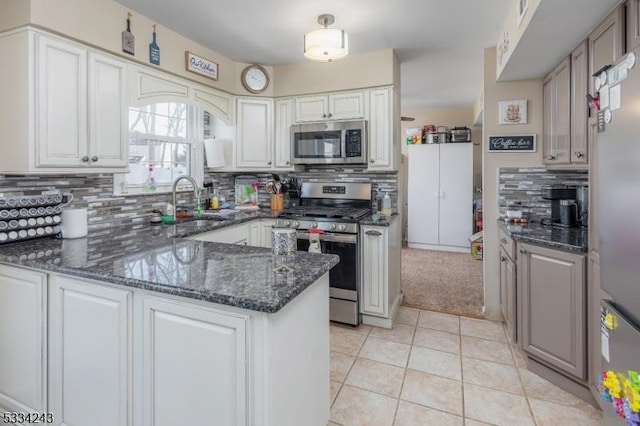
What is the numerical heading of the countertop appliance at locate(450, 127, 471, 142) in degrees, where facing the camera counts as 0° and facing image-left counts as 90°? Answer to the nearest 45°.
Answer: approximately 0°

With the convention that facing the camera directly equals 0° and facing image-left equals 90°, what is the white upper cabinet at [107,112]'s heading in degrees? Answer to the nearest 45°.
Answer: approximately 315°

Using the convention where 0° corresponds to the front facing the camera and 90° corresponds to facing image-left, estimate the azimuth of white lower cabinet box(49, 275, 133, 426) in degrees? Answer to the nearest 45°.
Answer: approximately 45°

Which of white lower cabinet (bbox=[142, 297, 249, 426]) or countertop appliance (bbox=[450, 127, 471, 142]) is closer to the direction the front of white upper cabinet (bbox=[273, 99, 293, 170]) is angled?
the white lower cabinet

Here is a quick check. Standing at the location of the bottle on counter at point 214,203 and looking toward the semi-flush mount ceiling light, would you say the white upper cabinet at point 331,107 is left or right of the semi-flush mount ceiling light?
left
